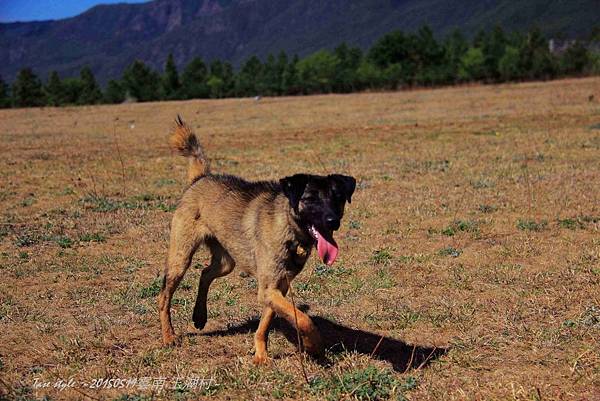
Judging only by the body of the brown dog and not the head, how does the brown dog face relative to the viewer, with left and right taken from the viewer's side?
facing the viewer and to the right of the viewer
